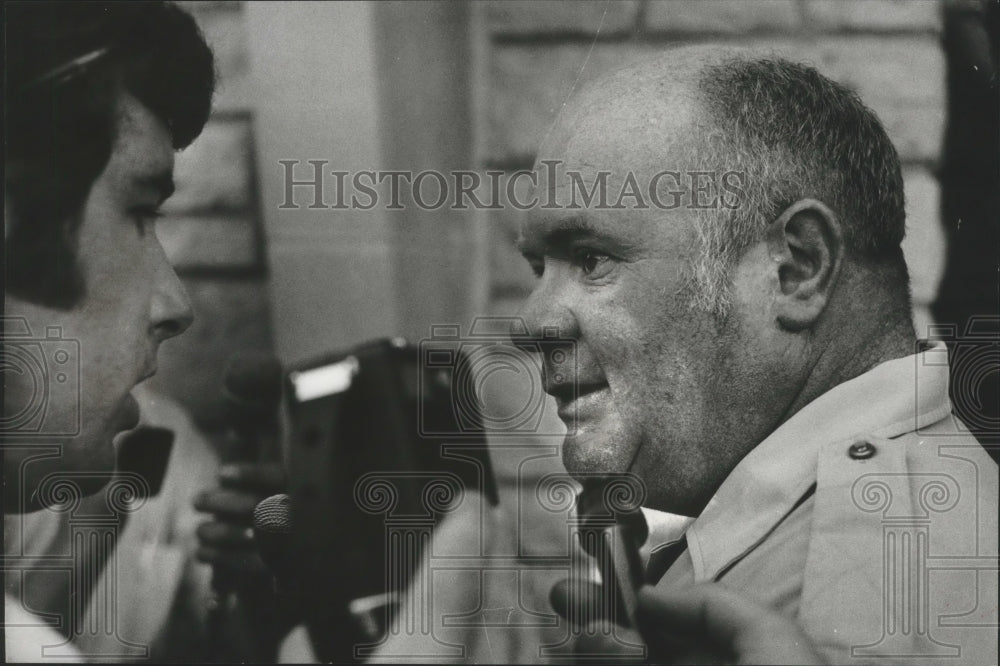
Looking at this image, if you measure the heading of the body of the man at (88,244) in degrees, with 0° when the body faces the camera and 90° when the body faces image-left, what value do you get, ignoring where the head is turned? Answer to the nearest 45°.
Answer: approximately 270°

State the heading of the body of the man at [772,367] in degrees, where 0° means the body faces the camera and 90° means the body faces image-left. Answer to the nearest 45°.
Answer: approximately 90°

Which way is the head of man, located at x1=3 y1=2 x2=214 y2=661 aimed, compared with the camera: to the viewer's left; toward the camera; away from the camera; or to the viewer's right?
to the viewer's right

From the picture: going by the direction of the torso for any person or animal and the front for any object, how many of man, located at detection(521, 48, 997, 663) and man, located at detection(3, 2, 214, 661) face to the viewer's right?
1

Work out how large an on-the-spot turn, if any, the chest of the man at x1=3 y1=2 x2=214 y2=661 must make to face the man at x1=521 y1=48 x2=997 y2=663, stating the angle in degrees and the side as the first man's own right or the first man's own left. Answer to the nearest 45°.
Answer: approximately 45° to the first man's own right

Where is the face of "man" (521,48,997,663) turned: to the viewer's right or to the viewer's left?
to the viewer's left

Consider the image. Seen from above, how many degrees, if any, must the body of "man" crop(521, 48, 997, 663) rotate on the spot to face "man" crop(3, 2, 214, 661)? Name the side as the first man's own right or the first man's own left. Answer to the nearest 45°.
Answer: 0° — they already face them
